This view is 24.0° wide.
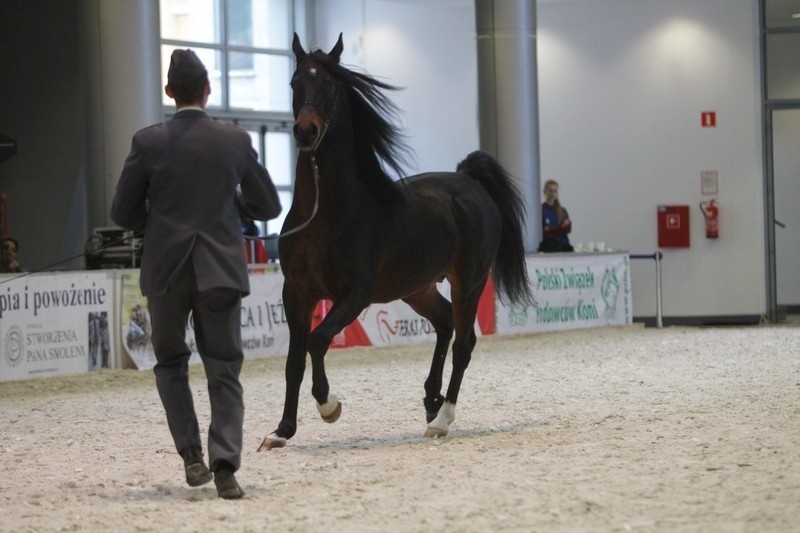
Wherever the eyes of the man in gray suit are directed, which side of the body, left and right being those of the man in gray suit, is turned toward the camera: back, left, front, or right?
back

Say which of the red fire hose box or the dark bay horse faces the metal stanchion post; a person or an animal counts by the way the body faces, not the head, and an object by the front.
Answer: the red fire hose box

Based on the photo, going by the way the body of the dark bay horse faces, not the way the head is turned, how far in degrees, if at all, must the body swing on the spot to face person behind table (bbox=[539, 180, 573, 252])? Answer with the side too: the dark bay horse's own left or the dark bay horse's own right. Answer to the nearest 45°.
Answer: approximately 135° to the dark bay horse's own right

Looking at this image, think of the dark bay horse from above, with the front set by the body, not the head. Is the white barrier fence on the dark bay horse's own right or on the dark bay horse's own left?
on the dark bay horse's own right

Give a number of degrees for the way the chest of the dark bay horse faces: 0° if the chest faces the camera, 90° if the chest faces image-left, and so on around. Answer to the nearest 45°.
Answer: approximately 45°

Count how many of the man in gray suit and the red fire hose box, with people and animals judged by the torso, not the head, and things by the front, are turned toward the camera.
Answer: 1

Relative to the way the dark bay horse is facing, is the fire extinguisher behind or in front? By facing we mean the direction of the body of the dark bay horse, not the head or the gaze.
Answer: behind

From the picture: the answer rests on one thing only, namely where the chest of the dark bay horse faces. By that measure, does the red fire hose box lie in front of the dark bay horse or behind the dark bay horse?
behind

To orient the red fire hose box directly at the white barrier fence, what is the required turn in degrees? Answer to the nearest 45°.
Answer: approximately 45° to its right

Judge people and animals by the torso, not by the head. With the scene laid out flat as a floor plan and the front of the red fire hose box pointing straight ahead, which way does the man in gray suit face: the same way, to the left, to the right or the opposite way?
the opposite way
